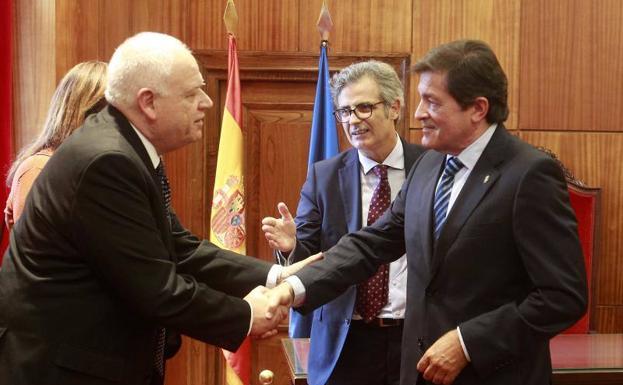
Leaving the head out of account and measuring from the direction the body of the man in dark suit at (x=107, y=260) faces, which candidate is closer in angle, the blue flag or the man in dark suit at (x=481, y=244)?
the man in dark suit

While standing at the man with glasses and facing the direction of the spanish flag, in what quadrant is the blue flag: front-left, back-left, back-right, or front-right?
front-right

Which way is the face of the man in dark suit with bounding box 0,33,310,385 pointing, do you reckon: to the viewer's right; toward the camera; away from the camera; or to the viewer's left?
to the viewer's right

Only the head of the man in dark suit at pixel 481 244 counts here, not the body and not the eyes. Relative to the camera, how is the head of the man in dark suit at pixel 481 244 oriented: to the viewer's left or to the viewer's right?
to the viewer's left

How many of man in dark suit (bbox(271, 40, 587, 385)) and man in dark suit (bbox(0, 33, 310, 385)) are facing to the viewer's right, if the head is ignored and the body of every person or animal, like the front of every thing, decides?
1

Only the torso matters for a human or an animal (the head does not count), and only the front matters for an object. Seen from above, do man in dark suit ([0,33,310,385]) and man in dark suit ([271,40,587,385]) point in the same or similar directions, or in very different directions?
very different directions

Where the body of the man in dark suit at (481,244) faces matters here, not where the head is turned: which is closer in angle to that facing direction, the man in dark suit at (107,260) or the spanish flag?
the man in dark suit

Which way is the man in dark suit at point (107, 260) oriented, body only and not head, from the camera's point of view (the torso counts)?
to the viewer's right

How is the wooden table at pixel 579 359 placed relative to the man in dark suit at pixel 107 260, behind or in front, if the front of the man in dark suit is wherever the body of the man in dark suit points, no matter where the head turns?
in front

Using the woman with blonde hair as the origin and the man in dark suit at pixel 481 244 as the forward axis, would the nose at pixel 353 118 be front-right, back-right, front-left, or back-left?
front-left

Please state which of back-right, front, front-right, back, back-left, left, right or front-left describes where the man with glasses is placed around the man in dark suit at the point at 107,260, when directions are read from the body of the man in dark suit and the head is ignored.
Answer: front-left

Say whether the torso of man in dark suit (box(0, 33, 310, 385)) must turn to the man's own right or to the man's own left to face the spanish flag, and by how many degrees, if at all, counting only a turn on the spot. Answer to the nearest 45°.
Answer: approximately 90° to the man's own left

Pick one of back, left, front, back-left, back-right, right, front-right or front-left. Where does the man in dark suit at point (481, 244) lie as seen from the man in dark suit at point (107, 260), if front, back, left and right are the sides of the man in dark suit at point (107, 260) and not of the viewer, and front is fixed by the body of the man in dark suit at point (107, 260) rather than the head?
front

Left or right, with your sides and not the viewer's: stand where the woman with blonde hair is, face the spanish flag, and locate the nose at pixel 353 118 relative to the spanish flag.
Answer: right

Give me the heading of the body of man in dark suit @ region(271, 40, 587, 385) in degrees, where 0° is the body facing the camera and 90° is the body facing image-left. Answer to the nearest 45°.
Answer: approximately 45°

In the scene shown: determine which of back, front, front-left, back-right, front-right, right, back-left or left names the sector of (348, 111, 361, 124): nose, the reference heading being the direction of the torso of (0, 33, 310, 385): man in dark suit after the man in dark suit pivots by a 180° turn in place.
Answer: back-right
